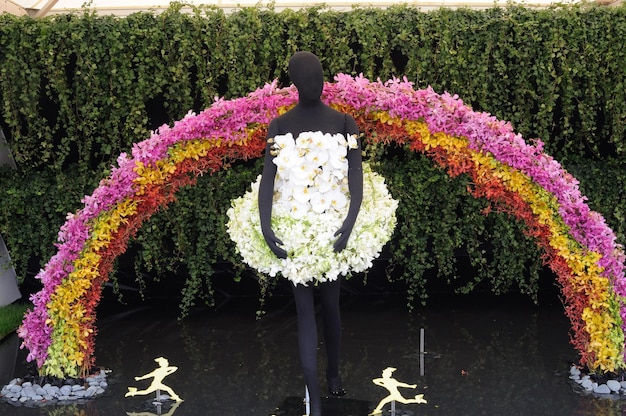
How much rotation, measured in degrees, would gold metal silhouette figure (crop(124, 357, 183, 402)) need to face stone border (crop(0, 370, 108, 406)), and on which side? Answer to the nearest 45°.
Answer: approximately 180°

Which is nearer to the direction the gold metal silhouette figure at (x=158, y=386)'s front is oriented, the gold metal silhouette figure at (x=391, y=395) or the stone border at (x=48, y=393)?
the gold metal silhouette figure

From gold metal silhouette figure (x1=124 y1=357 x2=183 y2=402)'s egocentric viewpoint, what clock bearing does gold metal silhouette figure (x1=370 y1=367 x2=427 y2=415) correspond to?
gold metal silhouette figure (x1=370 y1=367 x2=427 y2=415) is roughly at 1 o'clock from gold metal silhouette figure (x1=124 y1=357 x2=183 y2=402).

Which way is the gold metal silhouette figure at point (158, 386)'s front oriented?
to the viewer's right
